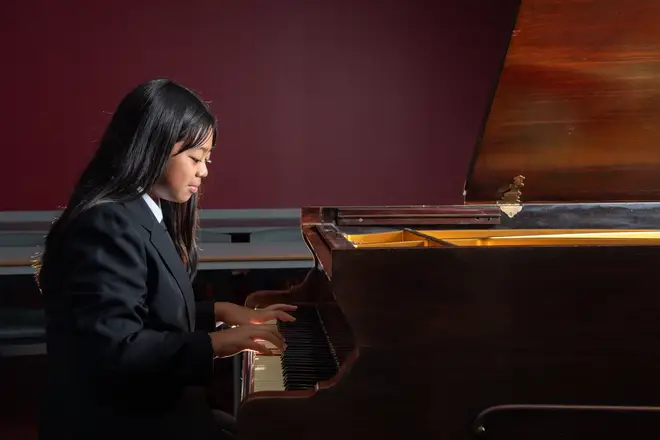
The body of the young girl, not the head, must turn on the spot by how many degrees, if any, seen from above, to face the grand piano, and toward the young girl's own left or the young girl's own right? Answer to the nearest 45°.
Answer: approximately 45° to the young girl's own right

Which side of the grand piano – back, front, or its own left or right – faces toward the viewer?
left

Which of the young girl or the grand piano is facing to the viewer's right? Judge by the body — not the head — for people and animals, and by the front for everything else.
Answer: the young girl

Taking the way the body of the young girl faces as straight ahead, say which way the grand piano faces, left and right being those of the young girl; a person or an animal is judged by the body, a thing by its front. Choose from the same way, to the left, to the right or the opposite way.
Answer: the opposite way

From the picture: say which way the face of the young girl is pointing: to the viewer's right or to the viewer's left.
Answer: to the viewer's right

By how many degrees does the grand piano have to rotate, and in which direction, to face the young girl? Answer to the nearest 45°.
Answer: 0° — it already faces them

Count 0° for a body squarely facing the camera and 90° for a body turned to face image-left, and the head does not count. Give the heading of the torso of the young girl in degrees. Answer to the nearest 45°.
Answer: approximately 270°

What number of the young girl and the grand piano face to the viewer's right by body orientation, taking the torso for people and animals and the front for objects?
1
